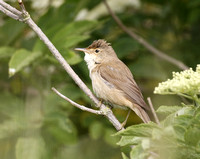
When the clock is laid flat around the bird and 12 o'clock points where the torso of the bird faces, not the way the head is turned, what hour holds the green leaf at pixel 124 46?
The green leaf is roughly at 4 o'clock from the bird.

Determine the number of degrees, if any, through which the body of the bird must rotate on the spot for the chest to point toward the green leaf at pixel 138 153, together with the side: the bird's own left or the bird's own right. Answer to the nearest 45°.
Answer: approximately 90° to the bird's own left

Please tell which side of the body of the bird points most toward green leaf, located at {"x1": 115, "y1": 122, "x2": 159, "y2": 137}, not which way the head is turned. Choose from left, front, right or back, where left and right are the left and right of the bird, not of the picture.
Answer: back

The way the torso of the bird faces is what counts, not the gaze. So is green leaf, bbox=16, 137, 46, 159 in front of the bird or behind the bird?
in front

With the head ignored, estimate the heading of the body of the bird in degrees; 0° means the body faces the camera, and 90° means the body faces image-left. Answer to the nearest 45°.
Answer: approximately 90°

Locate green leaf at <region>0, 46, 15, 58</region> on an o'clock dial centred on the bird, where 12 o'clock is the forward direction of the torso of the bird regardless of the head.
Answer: The green leaf is roughly at 12 o'clock from the bird.
